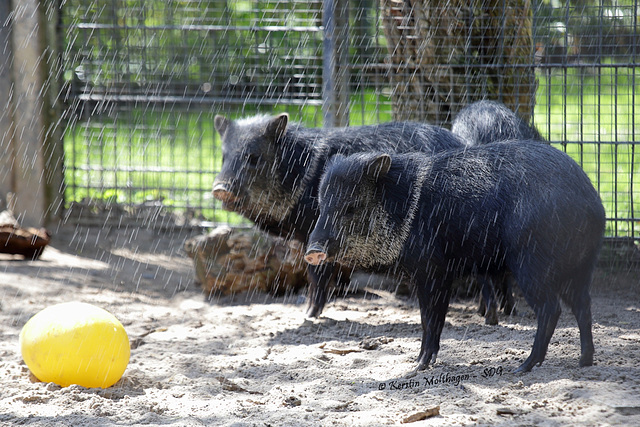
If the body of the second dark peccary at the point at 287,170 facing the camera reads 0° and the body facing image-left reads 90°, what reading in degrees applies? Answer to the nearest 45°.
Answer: approximately 90°

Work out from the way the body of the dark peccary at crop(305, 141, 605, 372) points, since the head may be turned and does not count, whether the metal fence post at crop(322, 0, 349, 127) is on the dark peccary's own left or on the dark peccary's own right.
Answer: on the dark peccary's own right

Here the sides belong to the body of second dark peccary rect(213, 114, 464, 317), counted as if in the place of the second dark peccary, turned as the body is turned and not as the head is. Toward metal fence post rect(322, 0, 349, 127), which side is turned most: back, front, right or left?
right

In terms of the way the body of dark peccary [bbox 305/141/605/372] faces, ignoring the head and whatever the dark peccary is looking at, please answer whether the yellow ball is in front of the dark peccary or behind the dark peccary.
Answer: in front

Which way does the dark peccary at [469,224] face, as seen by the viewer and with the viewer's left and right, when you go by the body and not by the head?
facing to the left of the viewer

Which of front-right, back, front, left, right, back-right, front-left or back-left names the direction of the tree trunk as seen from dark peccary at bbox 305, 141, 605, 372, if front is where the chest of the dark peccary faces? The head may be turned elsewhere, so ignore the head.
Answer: right

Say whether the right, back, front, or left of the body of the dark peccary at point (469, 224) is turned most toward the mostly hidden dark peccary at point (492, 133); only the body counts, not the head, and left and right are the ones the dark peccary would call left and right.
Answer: right

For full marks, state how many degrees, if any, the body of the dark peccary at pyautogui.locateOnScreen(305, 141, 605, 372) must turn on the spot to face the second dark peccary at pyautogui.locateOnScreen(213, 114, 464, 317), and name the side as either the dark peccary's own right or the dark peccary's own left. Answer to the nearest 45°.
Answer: approximately 45° to the dark peccary's own right

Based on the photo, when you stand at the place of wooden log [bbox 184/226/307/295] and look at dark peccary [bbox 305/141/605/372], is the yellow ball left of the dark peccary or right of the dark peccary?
right
